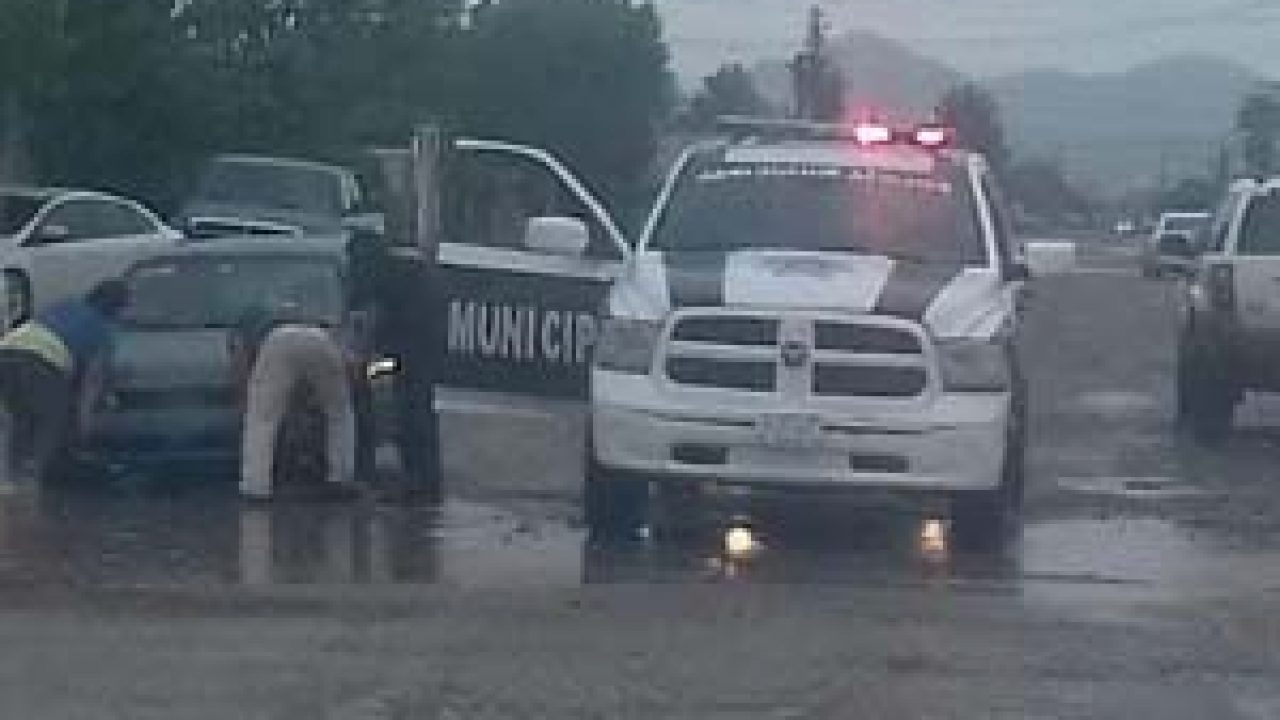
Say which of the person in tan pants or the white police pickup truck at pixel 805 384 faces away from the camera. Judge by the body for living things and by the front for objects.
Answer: the person in tan pants

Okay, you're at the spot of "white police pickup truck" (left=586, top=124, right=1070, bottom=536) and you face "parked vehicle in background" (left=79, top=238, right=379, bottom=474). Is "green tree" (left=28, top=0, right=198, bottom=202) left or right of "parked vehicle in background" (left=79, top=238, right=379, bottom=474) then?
right

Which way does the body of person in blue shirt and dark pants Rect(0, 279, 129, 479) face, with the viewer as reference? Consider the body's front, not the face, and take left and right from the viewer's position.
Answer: facing away from the viewer and to the right of the viewer

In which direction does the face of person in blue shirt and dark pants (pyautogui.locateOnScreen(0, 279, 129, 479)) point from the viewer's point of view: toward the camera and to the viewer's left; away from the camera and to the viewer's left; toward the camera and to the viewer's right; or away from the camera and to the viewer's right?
away from the camera and to the viewer's right

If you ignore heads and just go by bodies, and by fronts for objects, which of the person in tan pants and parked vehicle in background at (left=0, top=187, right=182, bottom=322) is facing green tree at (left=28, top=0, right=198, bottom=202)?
the person in tan pants

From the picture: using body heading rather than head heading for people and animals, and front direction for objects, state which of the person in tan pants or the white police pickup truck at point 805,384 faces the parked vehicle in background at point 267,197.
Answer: the person in tan pants

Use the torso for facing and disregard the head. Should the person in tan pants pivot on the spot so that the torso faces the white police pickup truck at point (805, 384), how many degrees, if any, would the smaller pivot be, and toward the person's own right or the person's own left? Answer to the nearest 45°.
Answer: approximately 135° to the person's own right

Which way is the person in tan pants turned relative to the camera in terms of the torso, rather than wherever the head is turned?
away from the camera

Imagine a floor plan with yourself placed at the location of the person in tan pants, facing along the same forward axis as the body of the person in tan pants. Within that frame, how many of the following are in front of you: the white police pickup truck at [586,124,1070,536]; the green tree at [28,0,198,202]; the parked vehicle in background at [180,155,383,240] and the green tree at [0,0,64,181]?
3

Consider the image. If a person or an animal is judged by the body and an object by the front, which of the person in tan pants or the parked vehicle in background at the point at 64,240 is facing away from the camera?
the person in tan pants

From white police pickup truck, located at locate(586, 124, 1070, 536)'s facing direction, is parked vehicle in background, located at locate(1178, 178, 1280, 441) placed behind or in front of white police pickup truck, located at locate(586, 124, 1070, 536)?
behind
